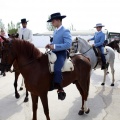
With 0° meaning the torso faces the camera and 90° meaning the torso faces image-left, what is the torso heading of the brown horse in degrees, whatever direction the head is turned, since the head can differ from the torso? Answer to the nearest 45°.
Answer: approximately 45°

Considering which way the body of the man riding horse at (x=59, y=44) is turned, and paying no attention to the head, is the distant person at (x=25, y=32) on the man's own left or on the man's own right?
on the man's own right

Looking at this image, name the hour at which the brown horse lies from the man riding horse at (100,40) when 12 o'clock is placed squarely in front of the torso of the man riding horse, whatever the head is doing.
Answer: The brown horse is roughly at 11 o'clock from the man riding horse.

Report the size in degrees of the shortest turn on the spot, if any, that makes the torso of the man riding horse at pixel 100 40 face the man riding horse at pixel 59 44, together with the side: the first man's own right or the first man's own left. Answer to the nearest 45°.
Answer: approximately 45° to the first man's own left

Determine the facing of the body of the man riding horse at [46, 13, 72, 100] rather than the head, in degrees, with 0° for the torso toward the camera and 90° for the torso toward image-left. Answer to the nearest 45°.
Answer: approximately 45°

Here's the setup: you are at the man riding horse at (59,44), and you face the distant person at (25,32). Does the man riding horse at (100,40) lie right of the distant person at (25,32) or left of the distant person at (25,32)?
right

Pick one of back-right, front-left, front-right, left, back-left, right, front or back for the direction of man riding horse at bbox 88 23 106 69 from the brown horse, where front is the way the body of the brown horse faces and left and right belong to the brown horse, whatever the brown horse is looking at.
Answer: back
